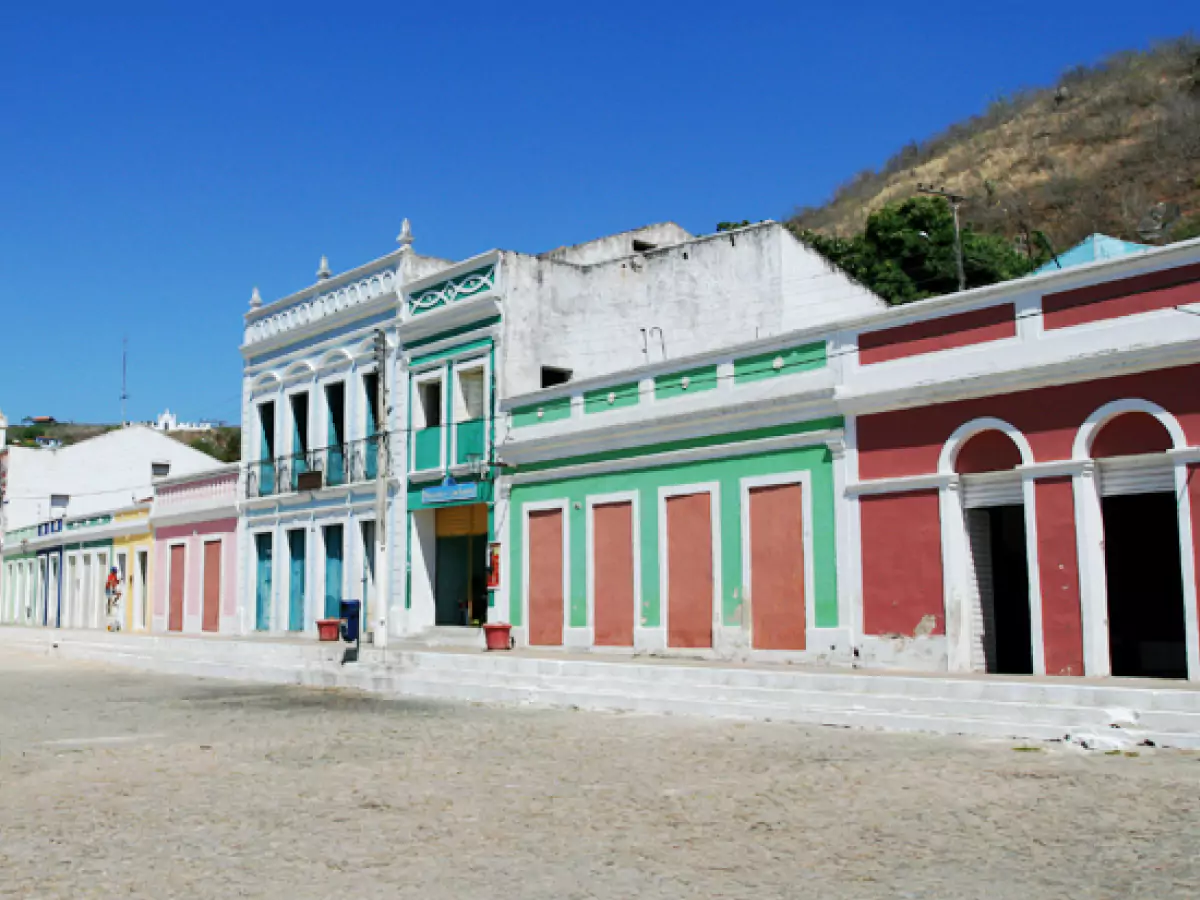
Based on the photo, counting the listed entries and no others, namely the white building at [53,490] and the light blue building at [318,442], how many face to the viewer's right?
0

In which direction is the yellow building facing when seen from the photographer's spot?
facing the viewer and to the left of the viewer

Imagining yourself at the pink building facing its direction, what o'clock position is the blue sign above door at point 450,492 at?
The blue sign above door is roughly at 10 o'clock from the pink building.

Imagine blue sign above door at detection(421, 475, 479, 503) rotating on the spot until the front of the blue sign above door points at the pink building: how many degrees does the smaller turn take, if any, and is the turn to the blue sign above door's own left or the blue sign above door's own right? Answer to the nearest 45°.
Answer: approximately 90° to the blue sign above door's own right

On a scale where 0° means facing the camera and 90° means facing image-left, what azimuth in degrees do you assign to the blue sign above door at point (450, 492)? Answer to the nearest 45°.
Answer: approximately 45°

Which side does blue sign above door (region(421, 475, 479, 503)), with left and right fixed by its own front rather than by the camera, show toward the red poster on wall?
left

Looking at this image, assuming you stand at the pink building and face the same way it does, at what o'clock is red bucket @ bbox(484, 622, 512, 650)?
The red bucket is roughly at 10 o'clock from the pink building.

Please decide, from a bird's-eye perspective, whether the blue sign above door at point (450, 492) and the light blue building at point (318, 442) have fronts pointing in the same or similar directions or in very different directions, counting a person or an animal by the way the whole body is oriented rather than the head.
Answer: same or similar directions

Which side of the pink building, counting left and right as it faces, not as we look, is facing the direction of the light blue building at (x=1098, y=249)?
left

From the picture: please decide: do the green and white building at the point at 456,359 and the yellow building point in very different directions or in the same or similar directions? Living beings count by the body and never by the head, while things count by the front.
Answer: same or similar directions

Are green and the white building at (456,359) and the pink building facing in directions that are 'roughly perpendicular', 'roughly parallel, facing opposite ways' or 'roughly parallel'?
roughly parallel
